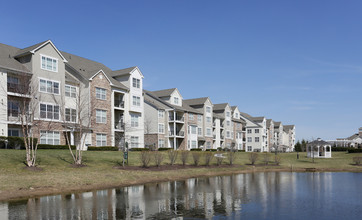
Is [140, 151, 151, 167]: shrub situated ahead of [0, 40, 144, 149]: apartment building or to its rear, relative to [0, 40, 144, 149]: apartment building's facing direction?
ahead

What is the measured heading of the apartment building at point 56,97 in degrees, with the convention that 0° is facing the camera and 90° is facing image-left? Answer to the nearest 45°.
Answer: approximately 315°
